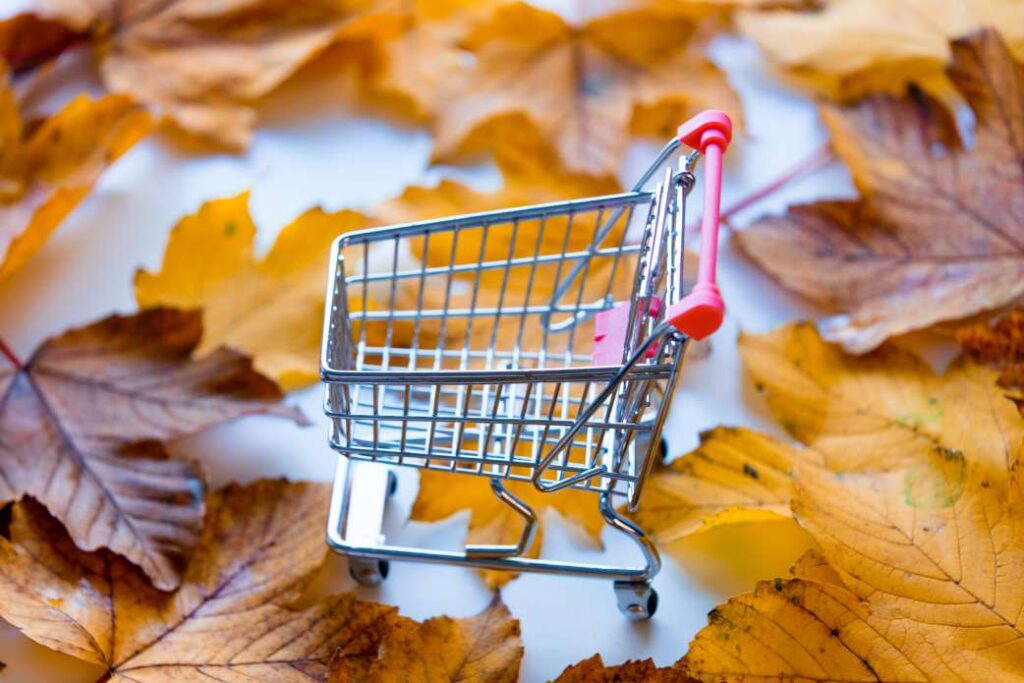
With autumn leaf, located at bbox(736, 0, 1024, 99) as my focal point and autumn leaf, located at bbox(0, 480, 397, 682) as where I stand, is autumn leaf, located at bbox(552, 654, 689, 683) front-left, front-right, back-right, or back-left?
front-right

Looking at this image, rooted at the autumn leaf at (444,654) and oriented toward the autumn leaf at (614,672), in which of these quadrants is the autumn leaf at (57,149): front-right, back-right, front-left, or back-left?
back-left

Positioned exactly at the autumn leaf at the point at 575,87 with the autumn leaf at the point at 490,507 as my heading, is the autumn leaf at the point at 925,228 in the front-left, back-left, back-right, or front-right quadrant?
front-left

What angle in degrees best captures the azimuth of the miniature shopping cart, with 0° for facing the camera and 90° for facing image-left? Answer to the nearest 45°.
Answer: approximately 90°

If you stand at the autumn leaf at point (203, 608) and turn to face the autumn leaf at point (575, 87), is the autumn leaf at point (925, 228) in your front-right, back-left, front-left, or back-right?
front-right

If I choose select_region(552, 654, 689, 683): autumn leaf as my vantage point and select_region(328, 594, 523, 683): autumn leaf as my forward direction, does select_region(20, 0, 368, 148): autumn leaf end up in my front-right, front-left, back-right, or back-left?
front-right

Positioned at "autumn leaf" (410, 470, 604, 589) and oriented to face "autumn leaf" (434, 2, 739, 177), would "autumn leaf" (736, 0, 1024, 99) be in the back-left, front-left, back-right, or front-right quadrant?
front-right

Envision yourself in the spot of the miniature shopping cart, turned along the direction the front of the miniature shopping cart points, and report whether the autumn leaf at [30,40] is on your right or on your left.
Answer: on your right
